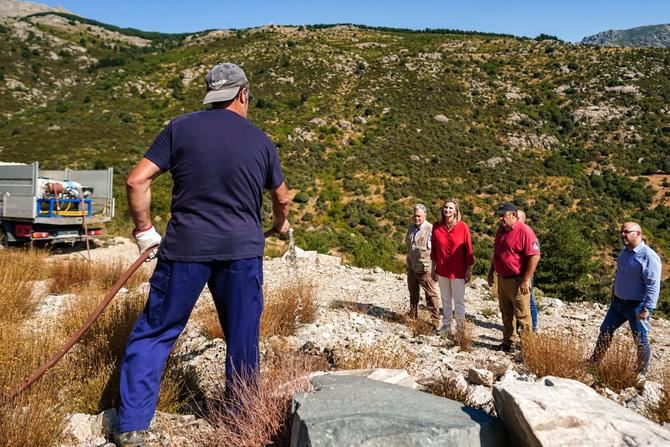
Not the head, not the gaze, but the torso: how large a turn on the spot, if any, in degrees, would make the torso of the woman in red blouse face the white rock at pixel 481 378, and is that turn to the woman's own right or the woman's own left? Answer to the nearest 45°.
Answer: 0° — they already face it

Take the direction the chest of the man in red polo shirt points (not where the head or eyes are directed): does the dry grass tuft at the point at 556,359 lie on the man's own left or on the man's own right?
on the man's own left

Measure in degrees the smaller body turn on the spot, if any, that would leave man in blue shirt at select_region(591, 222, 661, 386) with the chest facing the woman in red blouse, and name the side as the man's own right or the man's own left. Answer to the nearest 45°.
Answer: approximately 45° to the man's own right

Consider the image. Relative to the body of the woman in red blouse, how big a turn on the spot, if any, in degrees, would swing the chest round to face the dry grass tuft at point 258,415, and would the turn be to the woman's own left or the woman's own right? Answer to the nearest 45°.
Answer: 0° — they already face it

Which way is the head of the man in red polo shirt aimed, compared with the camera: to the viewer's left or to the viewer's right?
to the viewer's left

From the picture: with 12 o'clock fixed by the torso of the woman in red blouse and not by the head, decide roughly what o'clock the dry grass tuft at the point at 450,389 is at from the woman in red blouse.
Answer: The dry grass tuft is roughly at 12 o'clock from the woman in red blouse.

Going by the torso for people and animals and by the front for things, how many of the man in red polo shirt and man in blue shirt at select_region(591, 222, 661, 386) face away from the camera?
0

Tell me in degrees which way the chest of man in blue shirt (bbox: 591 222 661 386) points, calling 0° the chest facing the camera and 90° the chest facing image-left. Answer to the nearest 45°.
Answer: approximately 45°

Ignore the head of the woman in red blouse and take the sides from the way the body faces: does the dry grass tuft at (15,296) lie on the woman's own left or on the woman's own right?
on the woman's own right

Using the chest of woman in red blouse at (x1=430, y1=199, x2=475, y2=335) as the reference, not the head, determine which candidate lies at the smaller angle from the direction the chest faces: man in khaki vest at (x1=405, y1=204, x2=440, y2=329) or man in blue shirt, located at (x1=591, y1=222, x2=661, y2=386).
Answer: the man in blue shirt

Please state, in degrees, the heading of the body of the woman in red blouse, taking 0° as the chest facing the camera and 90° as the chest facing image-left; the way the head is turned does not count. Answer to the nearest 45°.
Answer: approximately 0°
